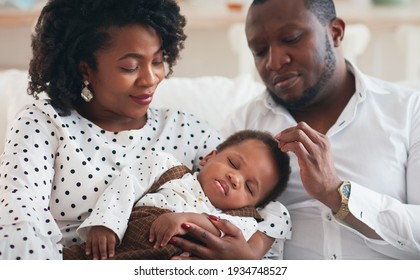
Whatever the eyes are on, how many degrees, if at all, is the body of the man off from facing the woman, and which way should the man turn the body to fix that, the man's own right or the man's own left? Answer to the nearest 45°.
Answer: approximately 45° to the man's own right

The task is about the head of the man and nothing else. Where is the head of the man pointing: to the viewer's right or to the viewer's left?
to the viewer's left

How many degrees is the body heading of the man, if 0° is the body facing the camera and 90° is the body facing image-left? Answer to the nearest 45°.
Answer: approximately 45°

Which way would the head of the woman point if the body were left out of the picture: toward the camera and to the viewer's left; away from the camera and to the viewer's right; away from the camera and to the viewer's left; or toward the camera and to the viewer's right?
toward the camera and to the viewer's right
